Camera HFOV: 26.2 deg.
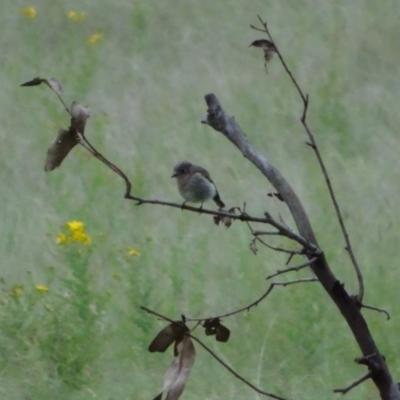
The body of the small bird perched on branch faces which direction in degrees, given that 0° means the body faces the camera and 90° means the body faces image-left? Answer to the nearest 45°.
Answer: approximately 90°

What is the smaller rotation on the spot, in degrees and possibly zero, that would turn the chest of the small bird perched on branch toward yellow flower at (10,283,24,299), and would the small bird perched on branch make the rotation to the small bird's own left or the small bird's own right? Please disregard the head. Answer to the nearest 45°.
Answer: approximately 45° to the small bird's own right

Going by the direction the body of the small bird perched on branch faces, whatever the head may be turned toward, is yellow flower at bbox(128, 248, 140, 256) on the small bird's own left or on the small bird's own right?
on the small bird's own right

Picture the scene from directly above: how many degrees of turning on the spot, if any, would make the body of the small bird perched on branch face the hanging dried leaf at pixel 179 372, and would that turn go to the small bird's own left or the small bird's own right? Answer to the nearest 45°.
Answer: approximately 90° to the small bird's own left
